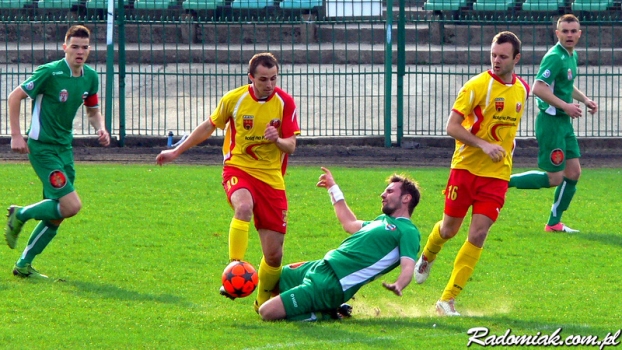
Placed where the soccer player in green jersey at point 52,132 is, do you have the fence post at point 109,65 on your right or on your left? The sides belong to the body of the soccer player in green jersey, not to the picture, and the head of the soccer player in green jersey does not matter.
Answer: on your left

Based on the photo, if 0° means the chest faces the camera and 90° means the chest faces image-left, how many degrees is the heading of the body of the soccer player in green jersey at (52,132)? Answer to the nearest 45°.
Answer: approximately 315°

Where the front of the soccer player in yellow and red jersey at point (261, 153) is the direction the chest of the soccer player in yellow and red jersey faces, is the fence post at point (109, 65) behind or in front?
behind

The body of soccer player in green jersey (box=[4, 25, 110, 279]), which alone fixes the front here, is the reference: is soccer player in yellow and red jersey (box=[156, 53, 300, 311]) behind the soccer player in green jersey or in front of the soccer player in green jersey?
in front

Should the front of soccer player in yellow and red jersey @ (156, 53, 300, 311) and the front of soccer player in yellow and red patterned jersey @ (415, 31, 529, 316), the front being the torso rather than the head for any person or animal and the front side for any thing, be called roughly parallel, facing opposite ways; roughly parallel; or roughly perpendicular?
roughly parallel

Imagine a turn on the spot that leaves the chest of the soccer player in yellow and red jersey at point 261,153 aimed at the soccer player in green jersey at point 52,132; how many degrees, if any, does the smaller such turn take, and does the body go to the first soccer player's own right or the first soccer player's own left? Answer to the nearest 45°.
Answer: approximately 135° to the first soccer player's own right

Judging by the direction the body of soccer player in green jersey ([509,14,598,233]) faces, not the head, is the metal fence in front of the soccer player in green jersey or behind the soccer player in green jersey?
behind

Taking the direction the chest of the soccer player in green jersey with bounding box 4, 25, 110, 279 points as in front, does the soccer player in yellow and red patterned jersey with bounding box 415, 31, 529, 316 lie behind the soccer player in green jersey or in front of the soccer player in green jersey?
in front

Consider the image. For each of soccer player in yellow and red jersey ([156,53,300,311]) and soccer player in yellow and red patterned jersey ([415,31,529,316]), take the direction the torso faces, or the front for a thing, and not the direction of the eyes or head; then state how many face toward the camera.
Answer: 2

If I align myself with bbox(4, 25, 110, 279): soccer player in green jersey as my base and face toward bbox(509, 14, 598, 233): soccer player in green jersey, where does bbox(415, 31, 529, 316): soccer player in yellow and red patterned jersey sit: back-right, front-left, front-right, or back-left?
front-right

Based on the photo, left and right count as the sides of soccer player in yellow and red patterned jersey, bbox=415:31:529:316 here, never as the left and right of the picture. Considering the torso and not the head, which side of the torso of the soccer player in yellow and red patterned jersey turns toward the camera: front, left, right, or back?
front
